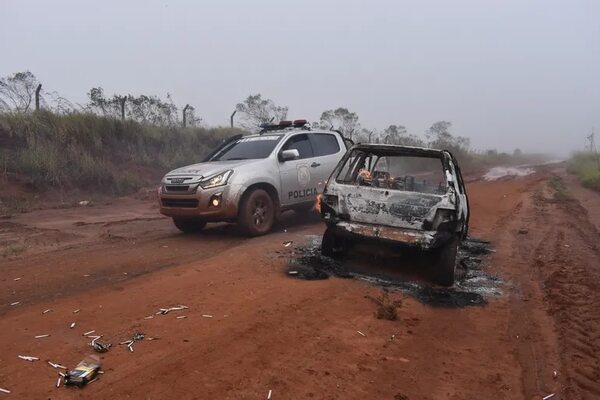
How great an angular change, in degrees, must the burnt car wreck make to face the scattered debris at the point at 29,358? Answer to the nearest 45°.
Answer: approximately 135° to its left

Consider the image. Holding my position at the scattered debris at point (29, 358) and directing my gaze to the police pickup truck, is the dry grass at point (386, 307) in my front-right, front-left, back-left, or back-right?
front-right

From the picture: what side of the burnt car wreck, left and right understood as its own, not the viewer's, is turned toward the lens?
back

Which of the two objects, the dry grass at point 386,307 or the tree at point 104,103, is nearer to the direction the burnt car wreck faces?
the tree

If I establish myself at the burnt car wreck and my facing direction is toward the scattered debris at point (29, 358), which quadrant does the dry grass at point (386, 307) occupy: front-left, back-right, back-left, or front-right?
front-left

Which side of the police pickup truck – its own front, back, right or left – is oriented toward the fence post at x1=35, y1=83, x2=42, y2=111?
right

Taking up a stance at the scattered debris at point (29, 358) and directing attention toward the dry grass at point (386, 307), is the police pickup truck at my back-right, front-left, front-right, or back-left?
front-left

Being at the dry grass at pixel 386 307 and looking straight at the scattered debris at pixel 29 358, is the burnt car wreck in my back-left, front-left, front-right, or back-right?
back-right

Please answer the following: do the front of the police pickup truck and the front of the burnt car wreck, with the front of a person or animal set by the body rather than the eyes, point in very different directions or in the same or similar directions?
very different directions

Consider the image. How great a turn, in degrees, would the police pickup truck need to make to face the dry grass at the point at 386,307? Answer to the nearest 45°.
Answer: approximately 45° to its left

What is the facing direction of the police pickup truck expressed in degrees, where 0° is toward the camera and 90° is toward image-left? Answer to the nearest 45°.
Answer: approximately 45°

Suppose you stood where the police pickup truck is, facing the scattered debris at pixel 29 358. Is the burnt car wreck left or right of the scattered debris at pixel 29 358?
left
